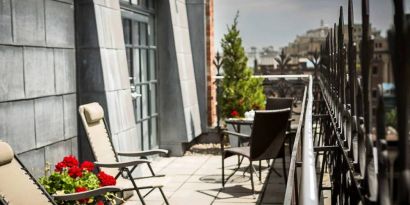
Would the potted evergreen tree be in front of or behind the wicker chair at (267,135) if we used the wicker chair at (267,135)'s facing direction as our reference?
in front

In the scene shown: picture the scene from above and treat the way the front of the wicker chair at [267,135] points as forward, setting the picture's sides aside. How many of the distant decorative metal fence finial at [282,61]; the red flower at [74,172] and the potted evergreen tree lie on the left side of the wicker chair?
1

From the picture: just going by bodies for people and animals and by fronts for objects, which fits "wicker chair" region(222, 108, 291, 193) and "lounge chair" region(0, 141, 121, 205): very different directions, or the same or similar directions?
very different directions

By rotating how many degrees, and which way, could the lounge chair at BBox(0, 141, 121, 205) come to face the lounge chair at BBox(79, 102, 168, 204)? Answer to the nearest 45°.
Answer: approximately 90° to its left

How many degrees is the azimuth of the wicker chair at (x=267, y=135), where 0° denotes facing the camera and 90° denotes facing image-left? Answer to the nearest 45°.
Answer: approximately 135°

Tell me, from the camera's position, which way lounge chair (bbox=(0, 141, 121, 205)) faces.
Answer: facing the viewer and to the right of the viewer

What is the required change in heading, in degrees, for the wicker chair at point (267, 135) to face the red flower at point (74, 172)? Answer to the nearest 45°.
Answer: approximately 90° to its left
